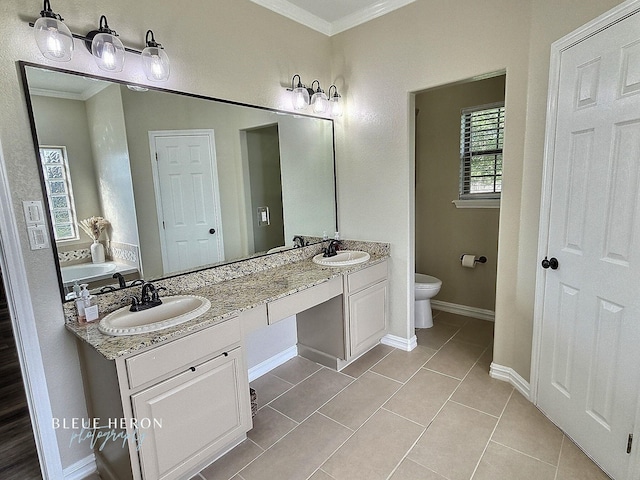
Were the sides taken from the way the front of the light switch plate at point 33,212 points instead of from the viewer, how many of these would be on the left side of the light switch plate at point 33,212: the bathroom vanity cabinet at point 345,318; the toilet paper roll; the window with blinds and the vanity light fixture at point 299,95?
4

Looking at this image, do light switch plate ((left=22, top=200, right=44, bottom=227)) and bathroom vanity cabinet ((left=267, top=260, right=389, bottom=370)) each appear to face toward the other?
no

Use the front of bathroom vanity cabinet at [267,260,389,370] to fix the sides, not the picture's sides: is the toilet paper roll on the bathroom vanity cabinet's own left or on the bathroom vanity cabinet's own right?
on the bathroom vanity cabinet's own left

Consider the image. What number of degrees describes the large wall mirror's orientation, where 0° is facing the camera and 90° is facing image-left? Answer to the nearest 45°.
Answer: approximately 315°

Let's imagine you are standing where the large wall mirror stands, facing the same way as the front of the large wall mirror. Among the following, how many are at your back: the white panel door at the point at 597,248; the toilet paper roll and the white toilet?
0

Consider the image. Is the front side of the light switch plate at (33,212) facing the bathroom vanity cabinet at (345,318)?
no

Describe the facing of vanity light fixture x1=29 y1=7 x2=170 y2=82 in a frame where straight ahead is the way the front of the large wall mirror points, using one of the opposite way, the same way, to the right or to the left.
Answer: the same way

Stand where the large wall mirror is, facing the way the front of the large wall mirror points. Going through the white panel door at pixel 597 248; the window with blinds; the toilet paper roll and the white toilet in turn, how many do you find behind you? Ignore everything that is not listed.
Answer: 0

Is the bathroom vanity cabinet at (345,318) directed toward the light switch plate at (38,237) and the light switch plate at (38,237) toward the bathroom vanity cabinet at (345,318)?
no

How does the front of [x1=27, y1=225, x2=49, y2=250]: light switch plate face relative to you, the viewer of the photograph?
facing the viewer

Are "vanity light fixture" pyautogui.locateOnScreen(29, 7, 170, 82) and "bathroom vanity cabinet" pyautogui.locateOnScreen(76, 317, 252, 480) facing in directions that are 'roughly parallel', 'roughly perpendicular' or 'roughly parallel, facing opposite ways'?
roughly parallel
